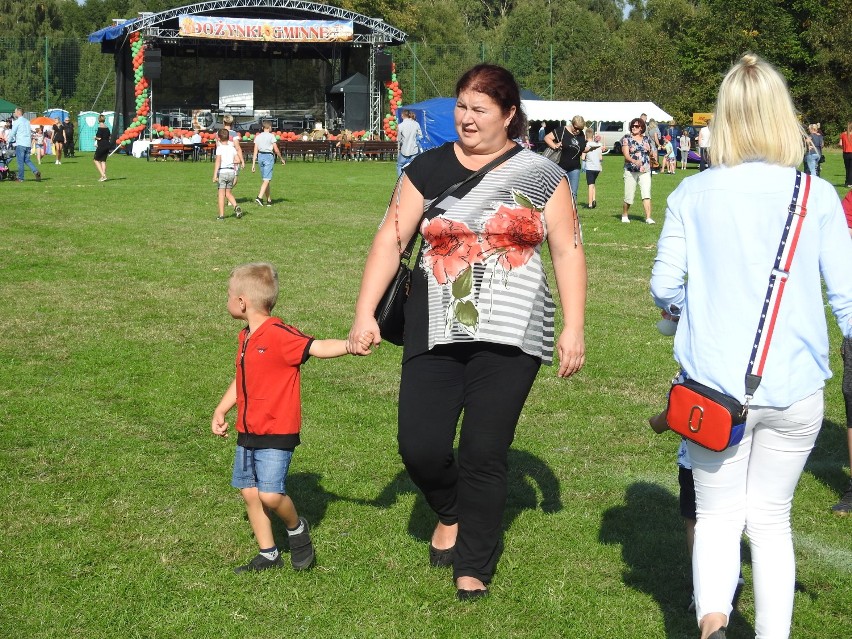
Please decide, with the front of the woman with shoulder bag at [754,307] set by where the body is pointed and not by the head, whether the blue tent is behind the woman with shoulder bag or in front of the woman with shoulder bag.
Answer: in front

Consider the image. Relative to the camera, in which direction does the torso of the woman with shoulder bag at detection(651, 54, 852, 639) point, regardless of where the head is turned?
away from the camera

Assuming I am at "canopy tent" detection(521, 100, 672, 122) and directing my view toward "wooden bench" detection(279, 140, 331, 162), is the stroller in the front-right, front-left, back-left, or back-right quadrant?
front-left

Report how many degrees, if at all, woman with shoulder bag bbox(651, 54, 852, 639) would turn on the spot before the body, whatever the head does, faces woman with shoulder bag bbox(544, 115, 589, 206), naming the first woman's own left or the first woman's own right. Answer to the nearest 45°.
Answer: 0° — they already face them

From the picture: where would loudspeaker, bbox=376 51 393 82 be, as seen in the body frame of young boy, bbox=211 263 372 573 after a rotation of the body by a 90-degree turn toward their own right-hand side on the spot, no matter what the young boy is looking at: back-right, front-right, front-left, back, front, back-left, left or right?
front-right

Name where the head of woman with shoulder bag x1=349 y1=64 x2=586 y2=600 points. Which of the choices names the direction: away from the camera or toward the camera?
toward the camera

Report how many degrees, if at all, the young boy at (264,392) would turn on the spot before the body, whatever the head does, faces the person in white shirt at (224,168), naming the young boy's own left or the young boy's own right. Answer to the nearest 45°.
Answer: approximately 135° to the young boy's own right

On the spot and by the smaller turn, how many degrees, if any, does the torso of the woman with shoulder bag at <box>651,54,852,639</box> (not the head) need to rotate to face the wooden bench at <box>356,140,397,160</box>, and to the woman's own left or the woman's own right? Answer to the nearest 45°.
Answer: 0° — they already face it

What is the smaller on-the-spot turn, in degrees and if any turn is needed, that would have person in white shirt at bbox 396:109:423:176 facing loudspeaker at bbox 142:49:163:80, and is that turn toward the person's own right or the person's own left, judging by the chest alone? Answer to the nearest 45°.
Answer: approximately 45° to the person's own left

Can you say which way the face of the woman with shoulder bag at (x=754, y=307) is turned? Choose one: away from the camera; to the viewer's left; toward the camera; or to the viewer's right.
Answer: away from the camera

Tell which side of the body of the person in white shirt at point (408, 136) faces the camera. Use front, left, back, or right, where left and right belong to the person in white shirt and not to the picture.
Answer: back

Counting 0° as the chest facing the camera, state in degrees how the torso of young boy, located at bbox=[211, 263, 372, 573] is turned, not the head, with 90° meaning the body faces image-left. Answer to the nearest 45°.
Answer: approximately 45°
